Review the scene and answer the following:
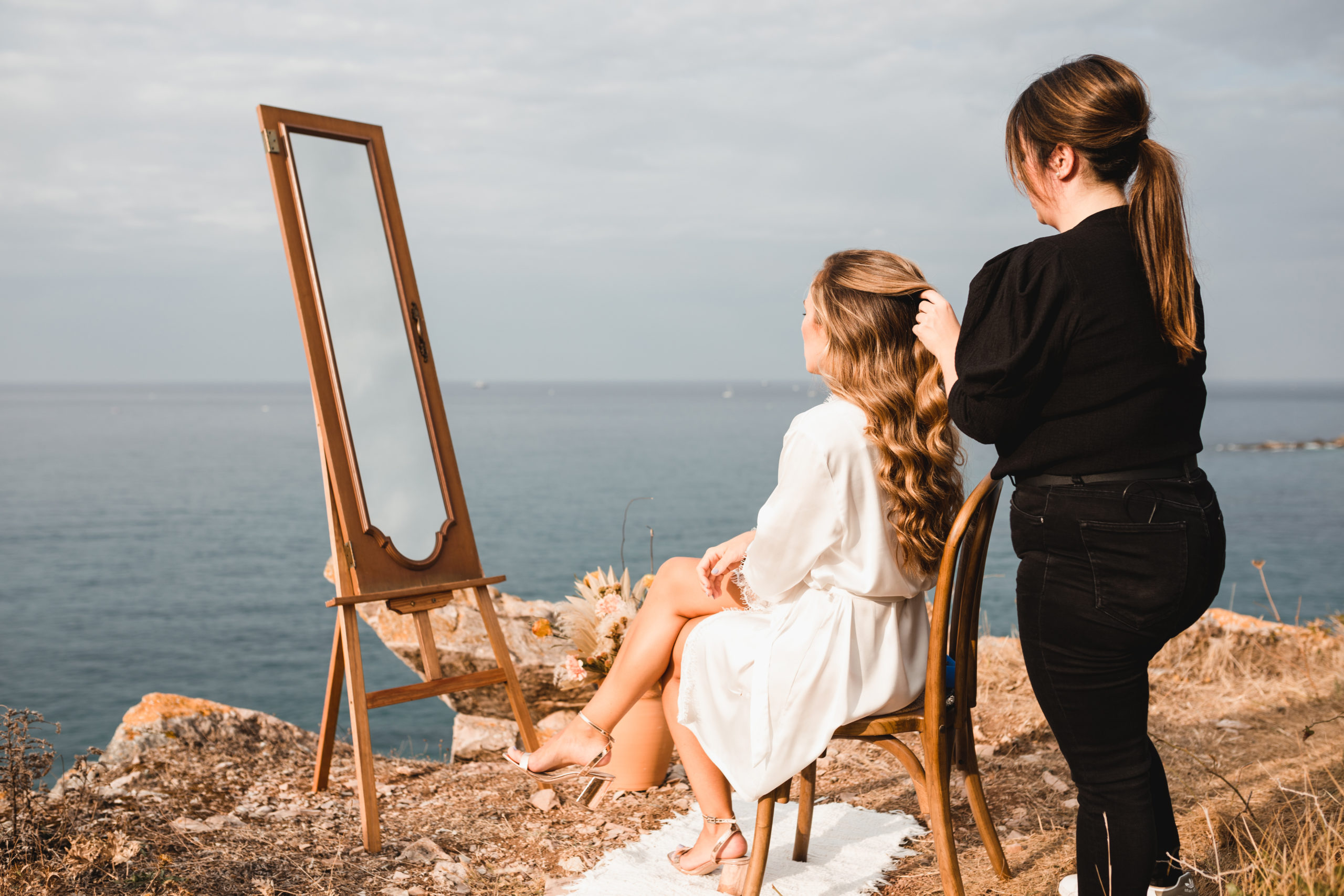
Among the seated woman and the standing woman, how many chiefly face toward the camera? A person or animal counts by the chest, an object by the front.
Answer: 0

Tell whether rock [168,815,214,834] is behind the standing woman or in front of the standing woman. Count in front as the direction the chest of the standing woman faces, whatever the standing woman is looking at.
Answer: in front

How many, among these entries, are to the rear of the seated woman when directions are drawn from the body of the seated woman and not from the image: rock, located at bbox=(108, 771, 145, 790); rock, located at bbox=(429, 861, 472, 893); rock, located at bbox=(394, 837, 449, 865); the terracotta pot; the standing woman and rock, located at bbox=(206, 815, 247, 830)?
1

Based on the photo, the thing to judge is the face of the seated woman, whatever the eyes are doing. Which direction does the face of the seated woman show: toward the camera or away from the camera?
away from the camera

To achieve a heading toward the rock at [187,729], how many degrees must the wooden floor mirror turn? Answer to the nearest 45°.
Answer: approximately 180°

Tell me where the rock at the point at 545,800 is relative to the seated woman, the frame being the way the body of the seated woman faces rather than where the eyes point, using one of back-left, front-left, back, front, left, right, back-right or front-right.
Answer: front

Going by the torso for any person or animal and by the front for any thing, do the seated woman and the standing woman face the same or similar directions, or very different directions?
same or similar directions

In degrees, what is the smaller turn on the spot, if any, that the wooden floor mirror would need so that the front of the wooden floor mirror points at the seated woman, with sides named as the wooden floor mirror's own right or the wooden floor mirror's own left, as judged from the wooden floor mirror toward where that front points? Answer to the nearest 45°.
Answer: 0° — it already faces them

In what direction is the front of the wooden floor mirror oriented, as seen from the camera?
facing the viewer and to the right of the viewer

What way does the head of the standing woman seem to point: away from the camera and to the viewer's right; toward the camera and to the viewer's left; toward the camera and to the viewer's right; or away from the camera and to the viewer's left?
away from the camera and to the viewer's left

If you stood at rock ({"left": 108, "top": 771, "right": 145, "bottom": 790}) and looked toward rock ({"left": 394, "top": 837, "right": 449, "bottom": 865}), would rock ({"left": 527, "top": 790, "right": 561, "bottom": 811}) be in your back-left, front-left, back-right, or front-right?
front-left

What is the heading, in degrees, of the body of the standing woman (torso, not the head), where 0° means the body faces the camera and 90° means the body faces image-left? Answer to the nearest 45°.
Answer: approximately 135°
